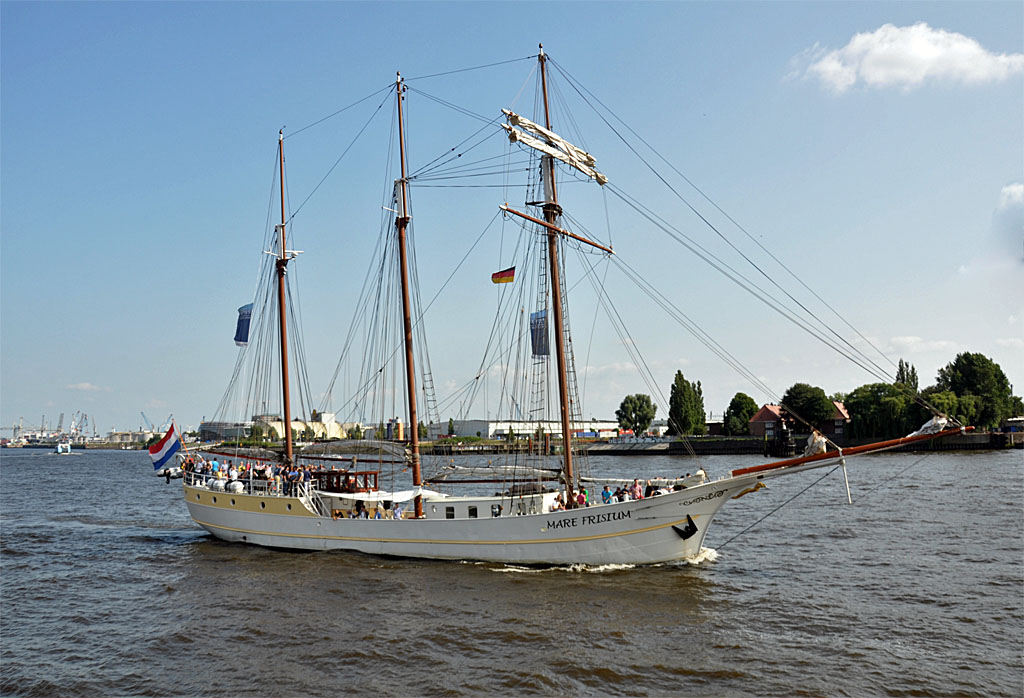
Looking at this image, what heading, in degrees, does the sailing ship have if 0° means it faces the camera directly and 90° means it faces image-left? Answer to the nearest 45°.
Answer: approximately 315°
